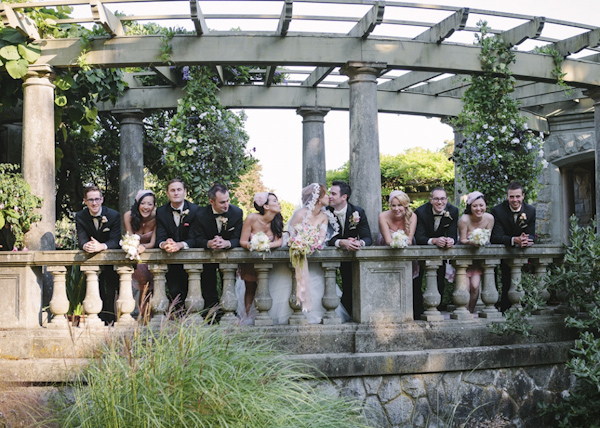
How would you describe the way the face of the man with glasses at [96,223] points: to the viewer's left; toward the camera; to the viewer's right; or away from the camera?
toward the camera

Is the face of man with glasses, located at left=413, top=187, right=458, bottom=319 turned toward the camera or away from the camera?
toward the camera

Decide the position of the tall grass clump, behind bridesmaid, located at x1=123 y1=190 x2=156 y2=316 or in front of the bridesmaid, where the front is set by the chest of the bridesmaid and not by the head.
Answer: in front

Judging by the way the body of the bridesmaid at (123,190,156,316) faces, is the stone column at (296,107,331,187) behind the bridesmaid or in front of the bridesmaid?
behind

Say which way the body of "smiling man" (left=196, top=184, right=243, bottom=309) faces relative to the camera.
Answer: toward the camera

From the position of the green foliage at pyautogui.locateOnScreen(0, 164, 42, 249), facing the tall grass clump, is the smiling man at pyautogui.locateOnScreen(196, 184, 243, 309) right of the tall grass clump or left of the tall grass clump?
left

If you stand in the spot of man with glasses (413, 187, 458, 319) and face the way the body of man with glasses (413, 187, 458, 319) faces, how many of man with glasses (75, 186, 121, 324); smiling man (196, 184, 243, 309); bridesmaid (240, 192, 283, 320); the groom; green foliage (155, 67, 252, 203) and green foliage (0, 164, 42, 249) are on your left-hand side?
0

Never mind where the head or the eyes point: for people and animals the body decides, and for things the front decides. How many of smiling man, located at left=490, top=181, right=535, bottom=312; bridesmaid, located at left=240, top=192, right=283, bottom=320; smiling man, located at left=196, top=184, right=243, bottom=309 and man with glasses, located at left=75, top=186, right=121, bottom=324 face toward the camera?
4

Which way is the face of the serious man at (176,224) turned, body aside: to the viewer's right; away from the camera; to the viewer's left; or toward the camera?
toward the camera

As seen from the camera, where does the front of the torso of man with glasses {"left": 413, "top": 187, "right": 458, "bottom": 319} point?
toward the camera

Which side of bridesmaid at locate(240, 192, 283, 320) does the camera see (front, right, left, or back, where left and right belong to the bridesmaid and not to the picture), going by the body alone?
front

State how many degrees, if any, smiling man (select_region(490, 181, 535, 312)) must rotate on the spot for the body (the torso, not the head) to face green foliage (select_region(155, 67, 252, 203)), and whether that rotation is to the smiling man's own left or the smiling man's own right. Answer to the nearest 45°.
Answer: approximately 90° to the smiling man's own right

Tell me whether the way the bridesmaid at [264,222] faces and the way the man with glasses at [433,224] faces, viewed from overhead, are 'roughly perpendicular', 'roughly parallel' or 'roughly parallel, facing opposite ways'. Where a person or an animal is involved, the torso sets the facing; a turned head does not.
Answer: roughly parallel

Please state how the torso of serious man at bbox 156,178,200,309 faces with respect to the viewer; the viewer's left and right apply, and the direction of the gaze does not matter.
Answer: facing the viewer

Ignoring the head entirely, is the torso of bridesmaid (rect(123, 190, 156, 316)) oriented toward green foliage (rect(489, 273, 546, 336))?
no

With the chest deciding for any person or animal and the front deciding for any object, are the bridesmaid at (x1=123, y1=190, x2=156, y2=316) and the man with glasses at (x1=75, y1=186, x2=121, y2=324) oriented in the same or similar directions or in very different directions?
same or similar directions
